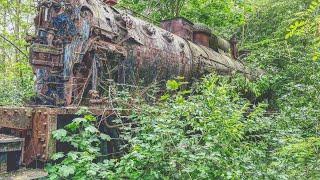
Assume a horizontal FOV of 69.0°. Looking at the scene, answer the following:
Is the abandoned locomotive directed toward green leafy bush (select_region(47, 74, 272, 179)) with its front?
no
